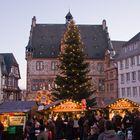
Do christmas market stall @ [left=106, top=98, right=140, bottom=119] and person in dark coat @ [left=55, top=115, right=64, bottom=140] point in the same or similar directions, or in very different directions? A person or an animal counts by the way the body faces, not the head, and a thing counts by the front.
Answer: very different directions

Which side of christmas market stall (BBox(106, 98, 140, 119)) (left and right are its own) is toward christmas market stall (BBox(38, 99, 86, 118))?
right

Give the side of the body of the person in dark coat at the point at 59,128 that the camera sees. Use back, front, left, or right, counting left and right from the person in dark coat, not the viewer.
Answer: back

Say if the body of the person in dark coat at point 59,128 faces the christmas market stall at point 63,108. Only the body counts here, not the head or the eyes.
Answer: yes

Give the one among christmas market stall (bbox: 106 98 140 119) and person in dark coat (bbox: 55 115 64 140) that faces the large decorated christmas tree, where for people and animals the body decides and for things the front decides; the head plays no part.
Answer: the person in dark coat

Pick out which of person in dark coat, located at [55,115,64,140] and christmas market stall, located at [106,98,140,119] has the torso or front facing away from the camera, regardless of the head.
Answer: the person in dark coat

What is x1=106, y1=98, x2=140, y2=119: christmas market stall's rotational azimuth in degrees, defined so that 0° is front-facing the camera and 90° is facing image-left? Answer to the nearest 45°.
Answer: approximately 0°

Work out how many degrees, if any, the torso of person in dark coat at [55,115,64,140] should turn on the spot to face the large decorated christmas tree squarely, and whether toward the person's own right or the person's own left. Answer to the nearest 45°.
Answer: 0° — they already face it

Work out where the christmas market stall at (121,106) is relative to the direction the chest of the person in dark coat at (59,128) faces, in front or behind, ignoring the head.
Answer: in front

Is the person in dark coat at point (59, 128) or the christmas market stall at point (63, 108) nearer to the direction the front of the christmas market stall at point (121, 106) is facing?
the person in dark coat
